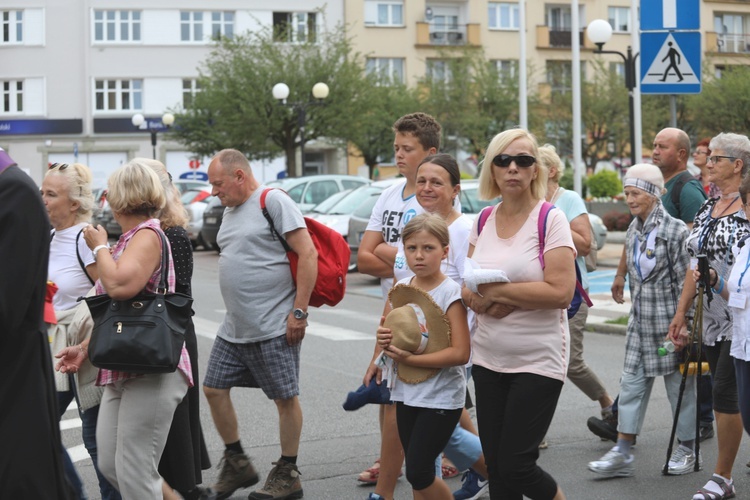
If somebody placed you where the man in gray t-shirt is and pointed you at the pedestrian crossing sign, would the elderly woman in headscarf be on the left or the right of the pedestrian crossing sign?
right

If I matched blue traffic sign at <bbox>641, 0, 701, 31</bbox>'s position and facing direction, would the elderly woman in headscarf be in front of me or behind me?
in front

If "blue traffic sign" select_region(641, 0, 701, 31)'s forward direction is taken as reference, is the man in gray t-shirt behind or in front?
in front

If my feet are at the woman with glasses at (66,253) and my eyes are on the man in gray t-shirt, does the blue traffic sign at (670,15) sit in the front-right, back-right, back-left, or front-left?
front-left

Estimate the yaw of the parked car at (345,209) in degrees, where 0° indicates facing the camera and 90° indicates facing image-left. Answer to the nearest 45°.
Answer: approximately 45°

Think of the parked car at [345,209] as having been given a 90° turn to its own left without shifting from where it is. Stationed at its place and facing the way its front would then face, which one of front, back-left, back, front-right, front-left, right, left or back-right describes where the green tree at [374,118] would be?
back-left

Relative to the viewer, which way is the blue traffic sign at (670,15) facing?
toward the camera

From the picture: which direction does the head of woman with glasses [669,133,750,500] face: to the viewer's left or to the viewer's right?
to the viewer's left

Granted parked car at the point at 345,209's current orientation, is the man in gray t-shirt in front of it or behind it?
in front

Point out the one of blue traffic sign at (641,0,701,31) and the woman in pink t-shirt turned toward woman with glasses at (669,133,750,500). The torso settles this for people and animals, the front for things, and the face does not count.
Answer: the blue traffic sign

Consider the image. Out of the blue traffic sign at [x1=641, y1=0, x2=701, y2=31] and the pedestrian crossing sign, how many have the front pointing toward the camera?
2
